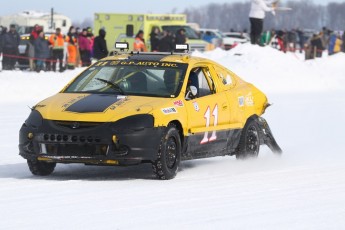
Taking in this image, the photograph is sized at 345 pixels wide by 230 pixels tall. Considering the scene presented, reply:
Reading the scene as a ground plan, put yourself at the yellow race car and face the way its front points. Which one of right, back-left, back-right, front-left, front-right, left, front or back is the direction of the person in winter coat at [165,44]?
back-right

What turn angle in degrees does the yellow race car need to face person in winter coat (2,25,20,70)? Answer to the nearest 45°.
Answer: approximately 135° to its right

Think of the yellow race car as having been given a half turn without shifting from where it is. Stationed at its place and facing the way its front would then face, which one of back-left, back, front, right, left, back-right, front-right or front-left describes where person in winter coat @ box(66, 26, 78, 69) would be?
front-left

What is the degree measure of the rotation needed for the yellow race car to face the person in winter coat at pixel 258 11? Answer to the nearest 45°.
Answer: approximately 135° to its right

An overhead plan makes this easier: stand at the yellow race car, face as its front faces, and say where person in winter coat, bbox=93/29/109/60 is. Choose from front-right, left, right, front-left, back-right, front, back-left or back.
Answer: back-right

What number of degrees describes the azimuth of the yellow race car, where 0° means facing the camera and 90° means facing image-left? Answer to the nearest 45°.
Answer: approximately 45°

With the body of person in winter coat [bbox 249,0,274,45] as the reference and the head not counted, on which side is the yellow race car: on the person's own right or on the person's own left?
on the person's own right

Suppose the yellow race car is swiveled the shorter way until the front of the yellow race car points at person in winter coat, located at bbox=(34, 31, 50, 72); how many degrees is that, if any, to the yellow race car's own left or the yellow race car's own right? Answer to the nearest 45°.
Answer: approximately 135° to the yellow race car's own right
